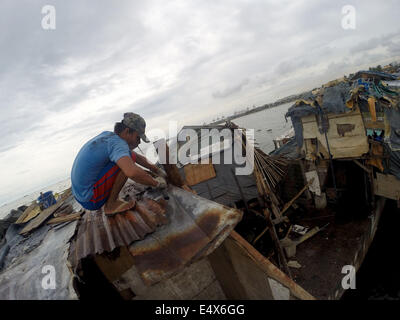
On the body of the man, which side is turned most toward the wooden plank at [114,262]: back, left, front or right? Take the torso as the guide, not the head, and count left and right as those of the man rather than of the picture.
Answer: right

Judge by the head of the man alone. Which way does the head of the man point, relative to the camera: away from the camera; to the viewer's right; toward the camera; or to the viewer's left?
to the viewer's right

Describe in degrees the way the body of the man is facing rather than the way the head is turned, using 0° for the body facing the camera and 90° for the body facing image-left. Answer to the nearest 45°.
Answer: approximately 270°
